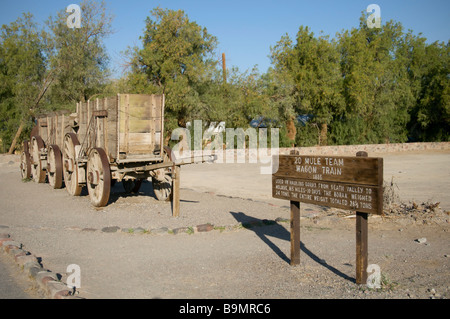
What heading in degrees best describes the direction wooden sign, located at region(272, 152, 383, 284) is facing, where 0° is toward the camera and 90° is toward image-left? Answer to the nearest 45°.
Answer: approximately 45°

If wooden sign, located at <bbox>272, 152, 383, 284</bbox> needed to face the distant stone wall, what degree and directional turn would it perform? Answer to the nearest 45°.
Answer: approximately 135° to its right

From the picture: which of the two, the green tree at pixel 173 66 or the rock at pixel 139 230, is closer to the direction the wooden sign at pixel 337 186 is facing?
the rock

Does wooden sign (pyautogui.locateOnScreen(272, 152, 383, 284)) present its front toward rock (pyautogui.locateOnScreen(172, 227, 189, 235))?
no

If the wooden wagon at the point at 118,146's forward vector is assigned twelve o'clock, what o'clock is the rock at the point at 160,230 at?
The rock is roughly at 1 o'clock from the wooden wagon.

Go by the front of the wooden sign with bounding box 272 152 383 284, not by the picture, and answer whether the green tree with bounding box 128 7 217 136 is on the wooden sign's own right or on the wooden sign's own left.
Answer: on the wooden sign's own right

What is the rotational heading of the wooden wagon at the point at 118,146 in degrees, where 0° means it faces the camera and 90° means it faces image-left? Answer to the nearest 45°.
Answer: approximately 315°

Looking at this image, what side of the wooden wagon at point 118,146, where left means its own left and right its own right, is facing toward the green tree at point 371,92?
left

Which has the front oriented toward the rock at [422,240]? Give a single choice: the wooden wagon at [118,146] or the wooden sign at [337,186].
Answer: the wooden wagon

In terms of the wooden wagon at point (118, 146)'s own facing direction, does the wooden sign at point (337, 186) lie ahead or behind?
ahead

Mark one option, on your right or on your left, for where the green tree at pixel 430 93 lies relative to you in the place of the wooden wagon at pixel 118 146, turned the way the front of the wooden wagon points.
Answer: on your left

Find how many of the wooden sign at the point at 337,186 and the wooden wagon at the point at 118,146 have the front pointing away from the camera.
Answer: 0

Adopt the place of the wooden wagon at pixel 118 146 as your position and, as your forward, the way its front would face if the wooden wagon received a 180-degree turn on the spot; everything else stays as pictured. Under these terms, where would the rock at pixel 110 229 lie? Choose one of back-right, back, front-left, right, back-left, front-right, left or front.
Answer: back-left

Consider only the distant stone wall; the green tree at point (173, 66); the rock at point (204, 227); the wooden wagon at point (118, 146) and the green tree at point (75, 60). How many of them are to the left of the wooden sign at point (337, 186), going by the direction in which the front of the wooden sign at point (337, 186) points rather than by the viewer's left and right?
0

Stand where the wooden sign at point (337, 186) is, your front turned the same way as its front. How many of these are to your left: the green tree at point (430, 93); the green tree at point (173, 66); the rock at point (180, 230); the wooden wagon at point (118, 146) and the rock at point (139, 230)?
0

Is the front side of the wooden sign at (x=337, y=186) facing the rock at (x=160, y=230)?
no

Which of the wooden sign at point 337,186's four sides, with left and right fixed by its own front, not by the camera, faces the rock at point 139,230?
right
